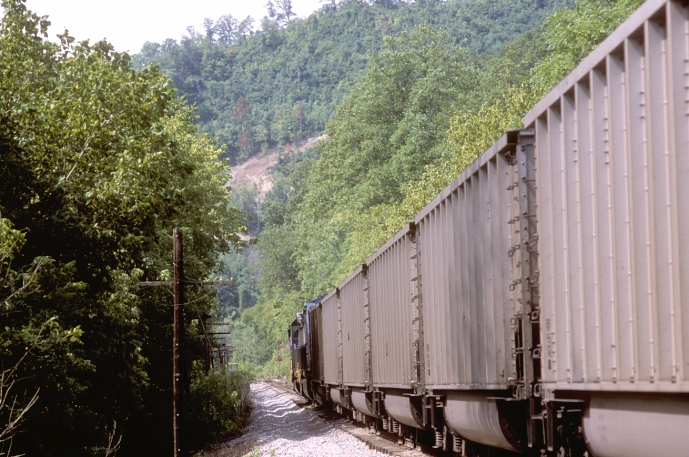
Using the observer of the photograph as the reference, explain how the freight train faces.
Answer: facing away from the viewer and to the left of the viewer
